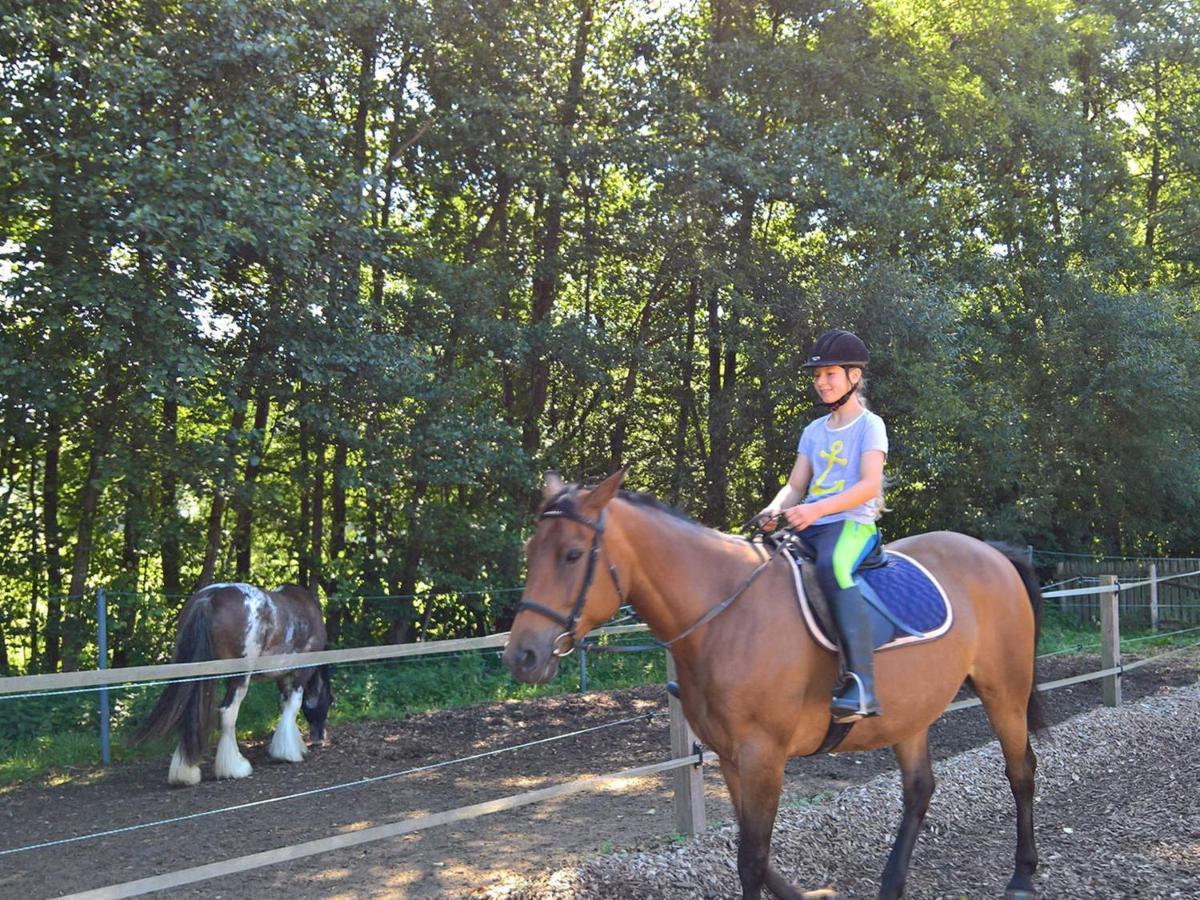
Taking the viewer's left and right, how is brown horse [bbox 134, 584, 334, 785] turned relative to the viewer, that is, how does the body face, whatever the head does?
facing away from the viewer and to the right of the viewer

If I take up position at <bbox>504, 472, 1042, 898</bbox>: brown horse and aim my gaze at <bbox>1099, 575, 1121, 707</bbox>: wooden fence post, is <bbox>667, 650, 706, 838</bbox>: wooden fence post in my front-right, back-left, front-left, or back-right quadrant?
front-left

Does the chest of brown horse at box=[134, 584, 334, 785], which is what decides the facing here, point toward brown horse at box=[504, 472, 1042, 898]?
no

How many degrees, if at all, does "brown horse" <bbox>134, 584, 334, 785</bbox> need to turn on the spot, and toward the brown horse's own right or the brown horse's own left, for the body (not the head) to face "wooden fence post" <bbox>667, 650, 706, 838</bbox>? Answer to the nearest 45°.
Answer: approximately 90° to the brown horse's own right

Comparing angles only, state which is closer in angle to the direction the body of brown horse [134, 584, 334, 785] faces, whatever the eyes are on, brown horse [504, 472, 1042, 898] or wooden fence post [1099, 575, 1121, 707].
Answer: the wooden fence post

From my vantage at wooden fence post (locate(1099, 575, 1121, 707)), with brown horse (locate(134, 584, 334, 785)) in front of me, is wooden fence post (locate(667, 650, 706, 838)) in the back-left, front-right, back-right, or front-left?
front-left

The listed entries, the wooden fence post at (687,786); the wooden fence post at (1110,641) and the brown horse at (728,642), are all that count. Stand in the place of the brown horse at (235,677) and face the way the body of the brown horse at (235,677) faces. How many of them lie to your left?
0
